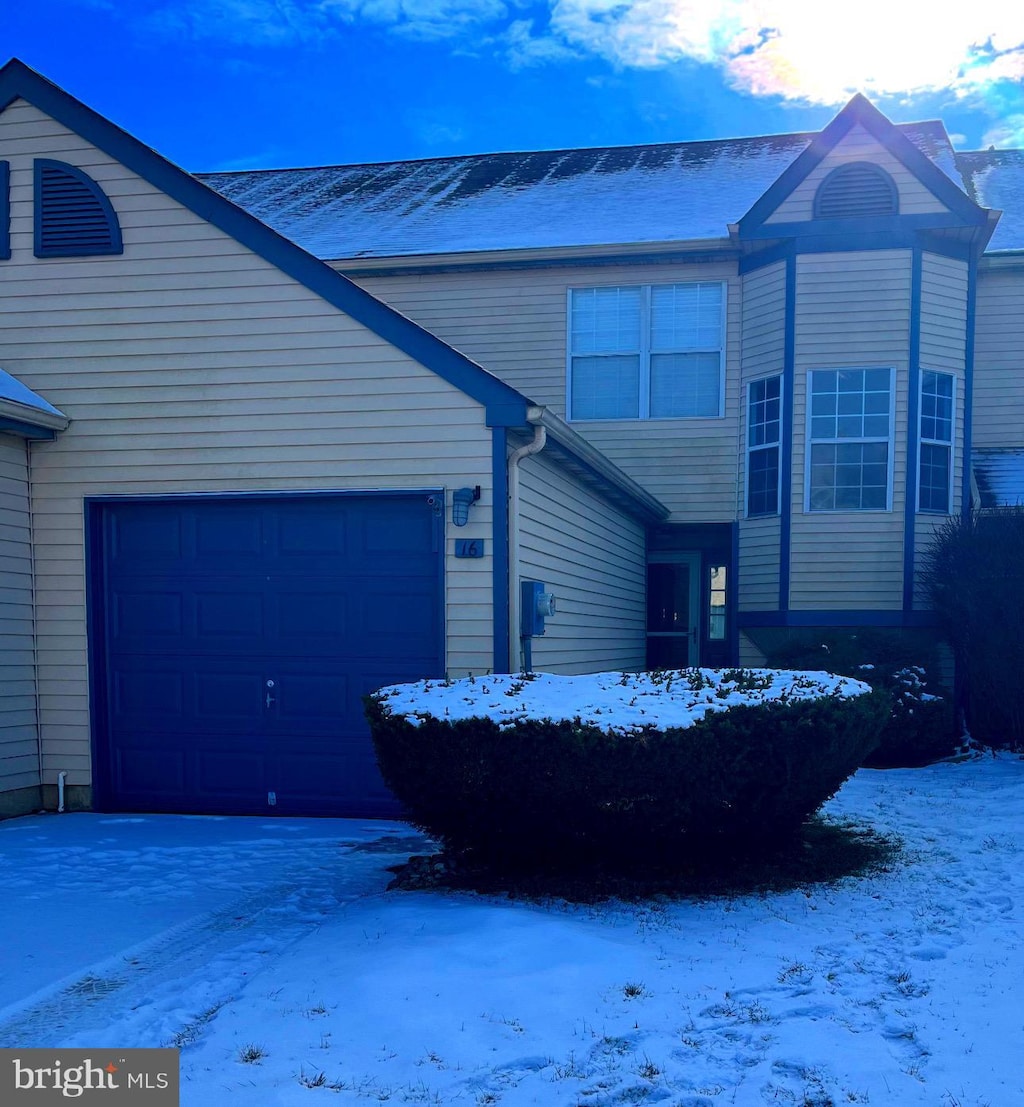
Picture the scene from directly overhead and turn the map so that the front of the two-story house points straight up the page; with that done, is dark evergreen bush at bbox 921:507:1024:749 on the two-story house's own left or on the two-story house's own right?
on the two-story house's own left

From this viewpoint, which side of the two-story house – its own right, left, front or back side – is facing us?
front

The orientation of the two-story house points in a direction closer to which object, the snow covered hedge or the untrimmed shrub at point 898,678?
the snow covered hedge

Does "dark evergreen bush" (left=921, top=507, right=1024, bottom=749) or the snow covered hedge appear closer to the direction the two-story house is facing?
the snow covered hedge
